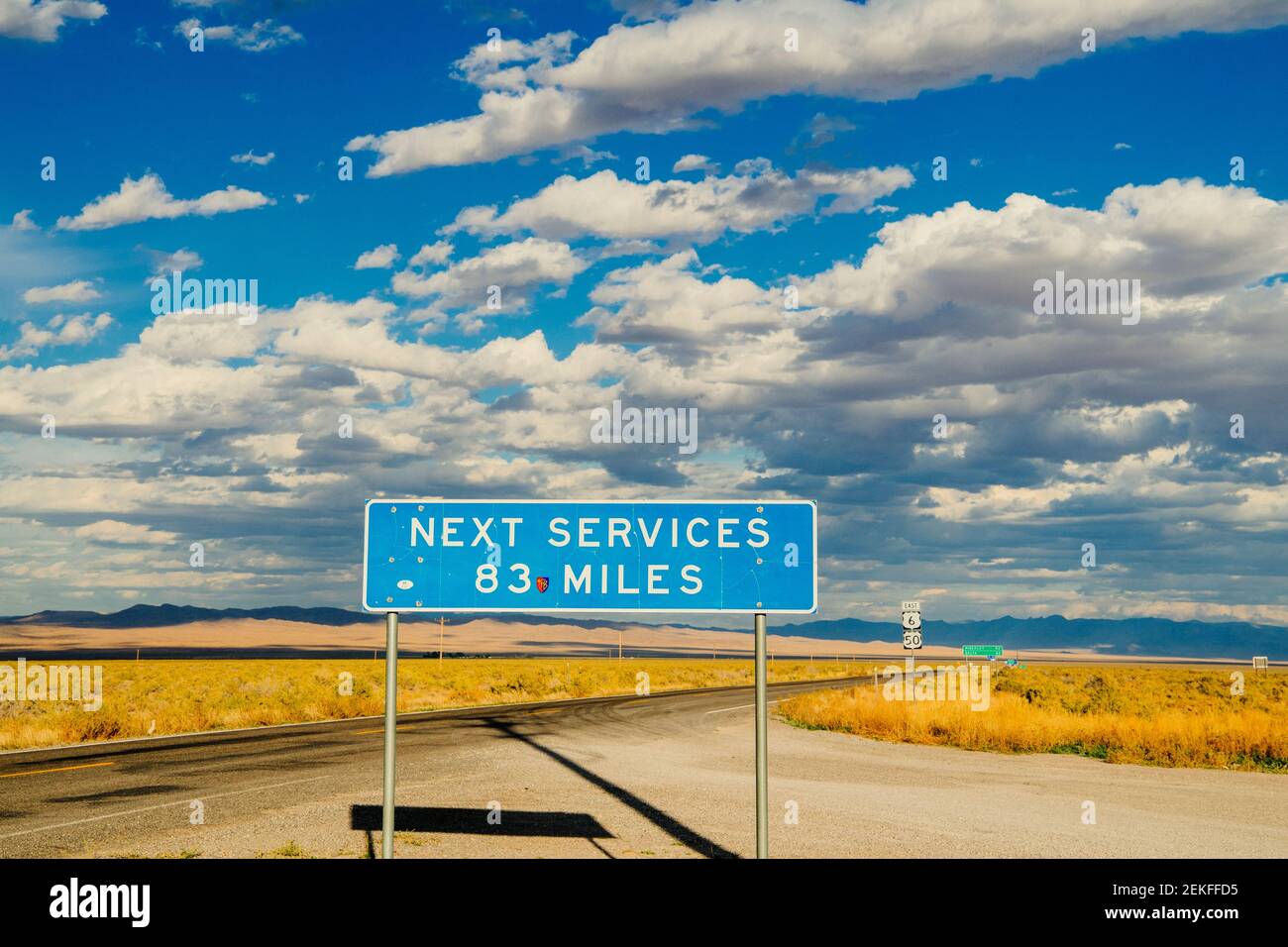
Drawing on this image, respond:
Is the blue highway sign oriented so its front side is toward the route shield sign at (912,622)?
no

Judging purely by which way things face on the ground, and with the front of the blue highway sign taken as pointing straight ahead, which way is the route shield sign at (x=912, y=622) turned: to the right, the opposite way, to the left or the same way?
the same way

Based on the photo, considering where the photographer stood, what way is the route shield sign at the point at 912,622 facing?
facing the viewer

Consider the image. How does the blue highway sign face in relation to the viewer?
toward the camera

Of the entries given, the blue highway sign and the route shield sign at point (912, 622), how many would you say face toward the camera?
2

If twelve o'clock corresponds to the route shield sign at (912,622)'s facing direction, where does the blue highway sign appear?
The blue highway sign is roughly at 12 o'clock from the route shield sign.
